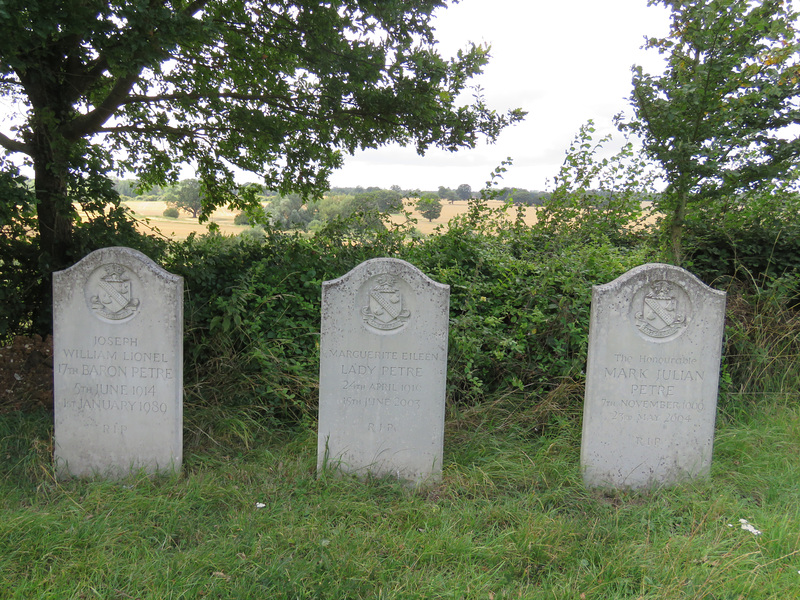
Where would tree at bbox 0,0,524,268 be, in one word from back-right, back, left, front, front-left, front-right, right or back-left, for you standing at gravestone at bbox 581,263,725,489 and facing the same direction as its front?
right

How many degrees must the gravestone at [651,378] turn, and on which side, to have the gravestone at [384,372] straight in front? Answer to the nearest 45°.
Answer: approximately 45° to its right

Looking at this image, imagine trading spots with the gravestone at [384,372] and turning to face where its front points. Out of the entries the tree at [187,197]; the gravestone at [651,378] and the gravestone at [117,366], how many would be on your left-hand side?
1

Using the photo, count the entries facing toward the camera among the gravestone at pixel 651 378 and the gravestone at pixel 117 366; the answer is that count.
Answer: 2

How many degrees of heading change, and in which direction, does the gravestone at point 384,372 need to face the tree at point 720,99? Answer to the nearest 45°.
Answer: approximately 135° to its left

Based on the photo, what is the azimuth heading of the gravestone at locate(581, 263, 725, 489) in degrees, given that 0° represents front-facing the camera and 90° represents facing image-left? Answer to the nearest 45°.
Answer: approximately 0°

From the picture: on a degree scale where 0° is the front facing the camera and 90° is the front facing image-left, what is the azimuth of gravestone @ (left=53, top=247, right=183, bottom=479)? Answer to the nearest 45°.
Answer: approximately 0°

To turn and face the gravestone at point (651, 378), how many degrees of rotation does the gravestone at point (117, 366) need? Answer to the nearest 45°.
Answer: approximately 45° to its left

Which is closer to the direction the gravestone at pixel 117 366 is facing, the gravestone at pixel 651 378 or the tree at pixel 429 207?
the gravestone
